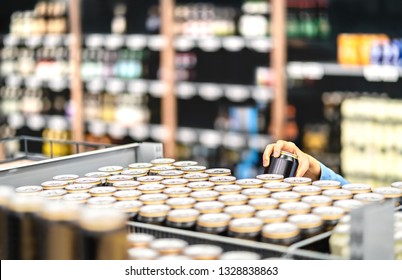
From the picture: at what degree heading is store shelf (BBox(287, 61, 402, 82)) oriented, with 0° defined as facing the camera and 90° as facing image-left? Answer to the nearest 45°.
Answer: approximately 0°

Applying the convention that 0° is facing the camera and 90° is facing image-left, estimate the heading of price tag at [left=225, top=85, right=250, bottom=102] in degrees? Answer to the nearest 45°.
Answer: approximately 0°

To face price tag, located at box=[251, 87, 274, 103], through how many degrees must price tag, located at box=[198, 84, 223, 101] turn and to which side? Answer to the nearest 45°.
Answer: approximately 45° to its left
